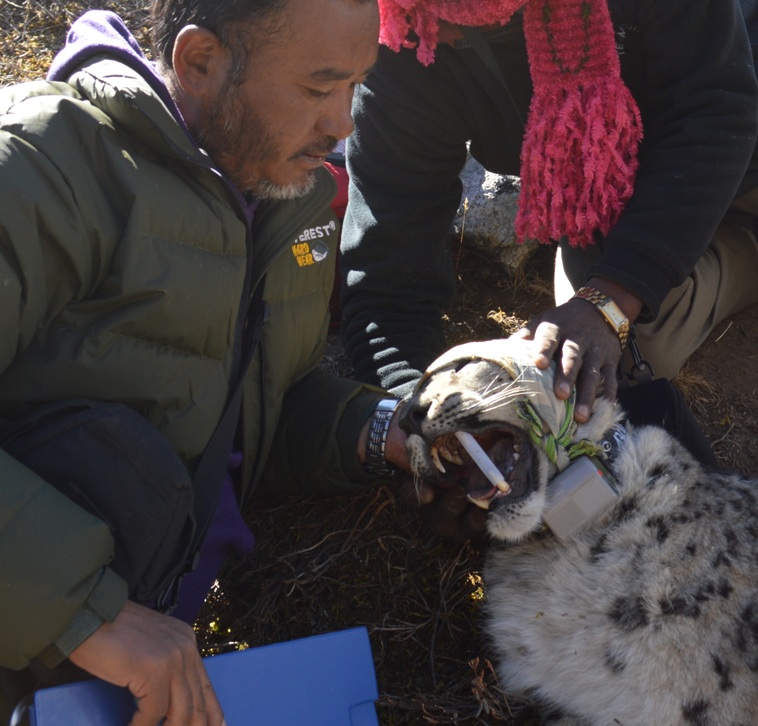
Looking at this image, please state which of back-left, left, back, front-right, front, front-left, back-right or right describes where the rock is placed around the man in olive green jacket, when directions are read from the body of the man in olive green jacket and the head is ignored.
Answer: left

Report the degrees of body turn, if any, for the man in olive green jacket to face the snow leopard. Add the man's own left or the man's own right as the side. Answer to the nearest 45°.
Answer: approximately 45° to the man's own left

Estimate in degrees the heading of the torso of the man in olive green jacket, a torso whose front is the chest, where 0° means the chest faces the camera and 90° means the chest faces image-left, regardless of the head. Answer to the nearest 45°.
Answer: approximately 315°

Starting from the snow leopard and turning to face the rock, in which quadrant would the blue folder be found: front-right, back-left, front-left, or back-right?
back-left
